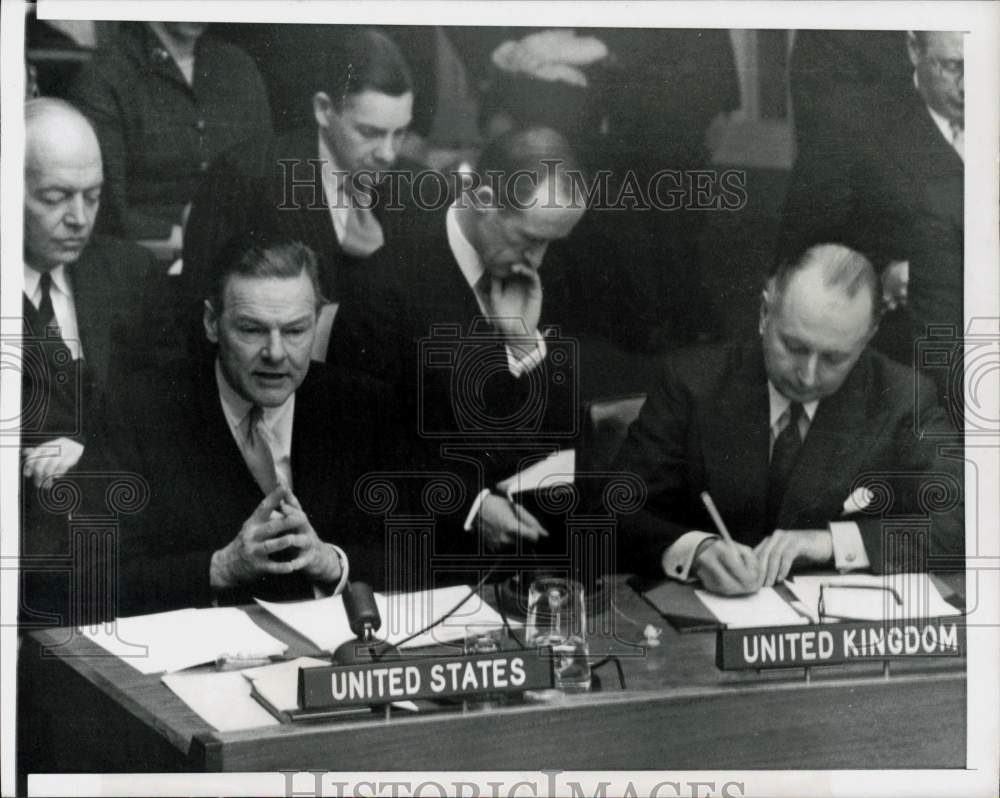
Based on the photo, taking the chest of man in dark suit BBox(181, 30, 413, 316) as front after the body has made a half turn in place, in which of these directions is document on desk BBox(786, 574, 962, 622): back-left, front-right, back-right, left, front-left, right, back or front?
back-right

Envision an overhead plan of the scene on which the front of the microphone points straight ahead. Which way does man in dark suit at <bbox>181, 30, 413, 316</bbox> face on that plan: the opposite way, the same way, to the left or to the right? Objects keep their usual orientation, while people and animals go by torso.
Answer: the opposite way

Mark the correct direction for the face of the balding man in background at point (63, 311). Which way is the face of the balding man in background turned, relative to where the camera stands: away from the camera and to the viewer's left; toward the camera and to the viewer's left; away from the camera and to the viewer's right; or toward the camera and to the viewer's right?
toward the camera and to the viewer's right

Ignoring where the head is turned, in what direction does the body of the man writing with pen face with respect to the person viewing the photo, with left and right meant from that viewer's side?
facing the viewer

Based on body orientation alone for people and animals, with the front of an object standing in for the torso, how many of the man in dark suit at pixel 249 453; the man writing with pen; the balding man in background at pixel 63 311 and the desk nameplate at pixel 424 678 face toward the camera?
4

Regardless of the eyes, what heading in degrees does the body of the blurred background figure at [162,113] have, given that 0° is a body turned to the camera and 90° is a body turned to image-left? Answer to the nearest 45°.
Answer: approximately 315°

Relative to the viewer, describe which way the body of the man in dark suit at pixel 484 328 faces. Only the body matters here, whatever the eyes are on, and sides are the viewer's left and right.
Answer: facing the viewer and to the right of the viewer

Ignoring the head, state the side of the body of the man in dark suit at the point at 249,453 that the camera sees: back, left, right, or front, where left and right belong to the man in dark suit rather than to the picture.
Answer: front

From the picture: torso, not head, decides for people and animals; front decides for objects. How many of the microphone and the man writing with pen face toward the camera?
1

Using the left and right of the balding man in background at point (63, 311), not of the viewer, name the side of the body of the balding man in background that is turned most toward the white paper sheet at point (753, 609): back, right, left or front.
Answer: left

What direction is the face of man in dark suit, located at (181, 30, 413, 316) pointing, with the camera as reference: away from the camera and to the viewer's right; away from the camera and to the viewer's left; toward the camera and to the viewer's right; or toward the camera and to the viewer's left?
toward the camera and to the viewer's right

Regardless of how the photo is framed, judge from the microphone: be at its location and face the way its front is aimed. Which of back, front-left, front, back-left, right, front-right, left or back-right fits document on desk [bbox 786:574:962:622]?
back-right

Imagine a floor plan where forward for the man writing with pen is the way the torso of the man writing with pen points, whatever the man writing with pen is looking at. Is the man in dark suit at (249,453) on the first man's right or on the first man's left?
on the first man's right

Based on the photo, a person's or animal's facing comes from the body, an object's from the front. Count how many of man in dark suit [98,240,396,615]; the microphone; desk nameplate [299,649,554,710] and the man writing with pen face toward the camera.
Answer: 3

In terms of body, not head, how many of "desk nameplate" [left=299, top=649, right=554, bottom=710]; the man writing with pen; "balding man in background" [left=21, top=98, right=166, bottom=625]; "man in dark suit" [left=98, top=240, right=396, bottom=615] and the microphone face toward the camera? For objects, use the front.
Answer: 4
